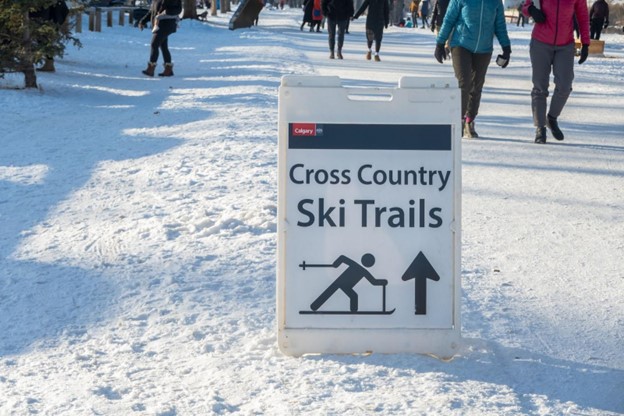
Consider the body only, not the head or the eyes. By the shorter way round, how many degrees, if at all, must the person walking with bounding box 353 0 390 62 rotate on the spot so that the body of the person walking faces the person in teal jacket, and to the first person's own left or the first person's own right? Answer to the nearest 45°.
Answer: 0° — they already face them

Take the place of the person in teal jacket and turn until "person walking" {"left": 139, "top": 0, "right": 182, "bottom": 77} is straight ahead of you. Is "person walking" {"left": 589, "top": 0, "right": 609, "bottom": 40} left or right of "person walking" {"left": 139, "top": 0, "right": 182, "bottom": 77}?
right

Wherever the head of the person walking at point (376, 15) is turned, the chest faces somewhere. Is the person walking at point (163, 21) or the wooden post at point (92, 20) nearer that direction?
the person walking
